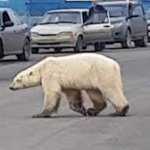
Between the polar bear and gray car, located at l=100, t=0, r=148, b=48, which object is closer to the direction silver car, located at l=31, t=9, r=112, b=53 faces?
the polar bear

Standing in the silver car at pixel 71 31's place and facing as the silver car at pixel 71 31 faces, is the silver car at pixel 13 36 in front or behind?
in front

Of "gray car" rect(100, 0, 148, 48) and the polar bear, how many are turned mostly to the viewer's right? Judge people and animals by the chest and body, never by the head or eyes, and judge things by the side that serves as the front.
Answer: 0

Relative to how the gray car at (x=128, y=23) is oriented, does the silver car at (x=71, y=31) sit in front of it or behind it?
in front

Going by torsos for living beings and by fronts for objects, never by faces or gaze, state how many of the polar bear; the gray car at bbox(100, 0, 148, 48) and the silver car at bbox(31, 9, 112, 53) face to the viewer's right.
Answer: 0

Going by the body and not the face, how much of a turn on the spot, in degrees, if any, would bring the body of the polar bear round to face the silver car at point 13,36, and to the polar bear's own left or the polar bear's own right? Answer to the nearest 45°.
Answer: approximately 90° to the polar bear's own right

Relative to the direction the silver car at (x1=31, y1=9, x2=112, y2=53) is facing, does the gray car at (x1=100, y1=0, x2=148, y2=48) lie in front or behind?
behind

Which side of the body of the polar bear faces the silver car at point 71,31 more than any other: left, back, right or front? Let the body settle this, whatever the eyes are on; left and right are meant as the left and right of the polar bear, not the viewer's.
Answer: right

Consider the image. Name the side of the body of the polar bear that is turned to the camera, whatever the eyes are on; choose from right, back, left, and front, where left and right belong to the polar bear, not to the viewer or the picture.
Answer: left
